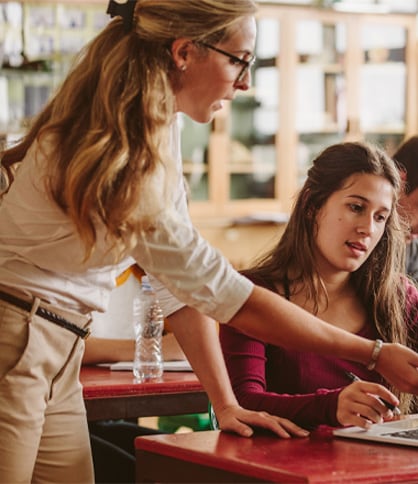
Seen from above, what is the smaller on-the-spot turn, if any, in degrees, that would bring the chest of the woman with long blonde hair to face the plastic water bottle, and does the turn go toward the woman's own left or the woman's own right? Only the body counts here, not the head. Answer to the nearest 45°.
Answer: approximately 90° to the woman's own left

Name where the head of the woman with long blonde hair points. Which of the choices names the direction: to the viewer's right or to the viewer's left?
to the viewer's right

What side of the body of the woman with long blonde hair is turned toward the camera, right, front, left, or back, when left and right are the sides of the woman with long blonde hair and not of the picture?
right

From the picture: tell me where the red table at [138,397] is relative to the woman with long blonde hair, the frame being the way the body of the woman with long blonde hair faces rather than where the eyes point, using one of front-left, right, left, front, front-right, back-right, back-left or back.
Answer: left

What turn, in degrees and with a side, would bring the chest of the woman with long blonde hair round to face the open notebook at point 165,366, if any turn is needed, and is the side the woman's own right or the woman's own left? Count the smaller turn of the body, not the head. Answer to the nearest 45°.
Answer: approximately 90° to the woman's own left
